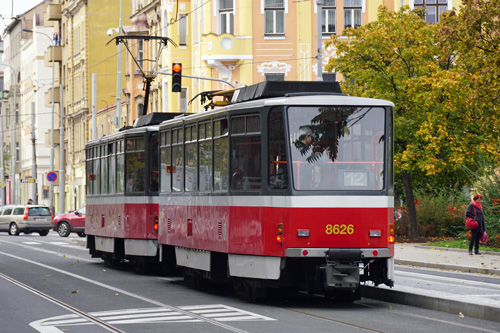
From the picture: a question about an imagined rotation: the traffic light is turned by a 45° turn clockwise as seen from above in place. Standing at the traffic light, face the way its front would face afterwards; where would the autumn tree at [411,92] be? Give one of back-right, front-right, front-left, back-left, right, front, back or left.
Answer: back-left

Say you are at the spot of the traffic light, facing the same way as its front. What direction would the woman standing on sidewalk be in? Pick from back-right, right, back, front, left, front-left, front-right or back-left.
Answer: front-left

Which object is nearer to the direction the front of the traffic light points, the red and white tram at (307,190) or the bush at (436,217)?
the red and white tram

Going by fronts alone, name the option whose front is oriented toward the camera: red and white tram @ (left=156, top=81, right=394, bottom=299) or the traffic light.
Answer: the traffic light

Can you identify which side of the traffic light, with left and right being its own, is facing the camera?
front

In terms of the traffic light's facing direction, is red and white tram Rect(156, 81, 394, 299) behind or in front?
in front

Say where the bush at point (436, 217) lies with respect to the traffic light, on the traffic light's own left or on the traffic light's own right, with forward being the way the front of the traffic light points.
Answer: on the traffic light's own left
